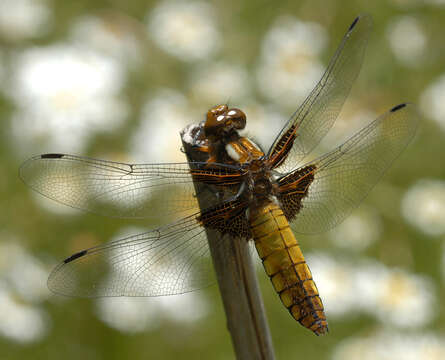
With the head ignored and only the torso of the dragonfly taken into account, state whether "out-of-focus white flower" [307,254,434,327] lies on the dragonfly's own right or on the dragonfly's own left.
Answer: on the dragonfly's own right

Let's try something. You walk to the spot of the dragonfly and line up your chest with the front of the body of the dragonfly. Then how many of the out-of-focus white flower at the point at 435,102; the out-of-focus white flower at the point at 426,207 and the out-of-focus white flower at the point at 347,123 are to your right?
3

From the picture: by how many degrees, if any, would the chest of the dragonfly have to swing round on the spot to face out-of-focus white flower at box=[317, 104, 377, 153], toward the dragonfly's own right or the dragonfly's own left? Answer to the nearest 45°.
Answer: approximately 90° to the dragonfly's own right

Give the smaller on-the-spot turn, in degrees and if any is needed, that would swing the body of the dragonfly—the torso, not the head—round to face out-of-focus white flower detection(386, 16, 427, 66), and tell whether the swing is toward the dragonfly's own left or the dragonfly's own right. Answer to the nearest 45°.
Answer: approximately 90° to the dragonfly's own right

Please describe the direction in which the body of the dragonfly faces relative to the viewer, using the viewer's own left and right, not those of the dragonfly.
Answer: facing away from the viewer and to the left of the viewer
